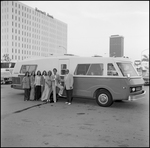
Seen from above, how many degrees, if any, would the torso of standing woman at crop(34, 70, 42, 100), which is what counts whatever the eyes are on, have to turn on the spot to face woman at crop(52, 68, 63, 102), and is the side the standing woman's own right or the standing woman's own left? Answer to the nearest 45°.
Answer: approximately 45° to the standing woman's own left

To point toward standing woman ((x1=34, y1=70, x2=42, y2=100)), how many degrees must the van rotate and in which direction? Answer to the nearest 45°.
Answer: approximately 180°

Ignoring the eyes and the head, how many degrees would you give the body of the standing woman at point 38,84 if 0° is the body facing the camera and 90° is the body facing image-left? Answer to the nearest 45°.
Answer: approximately 0°

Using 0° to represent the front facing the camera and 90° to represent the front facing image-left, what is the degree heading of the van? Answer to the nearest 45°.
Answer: approximately 315°

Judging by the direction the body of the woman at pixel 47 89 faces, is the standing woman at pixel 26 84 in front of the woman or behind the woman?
behind
